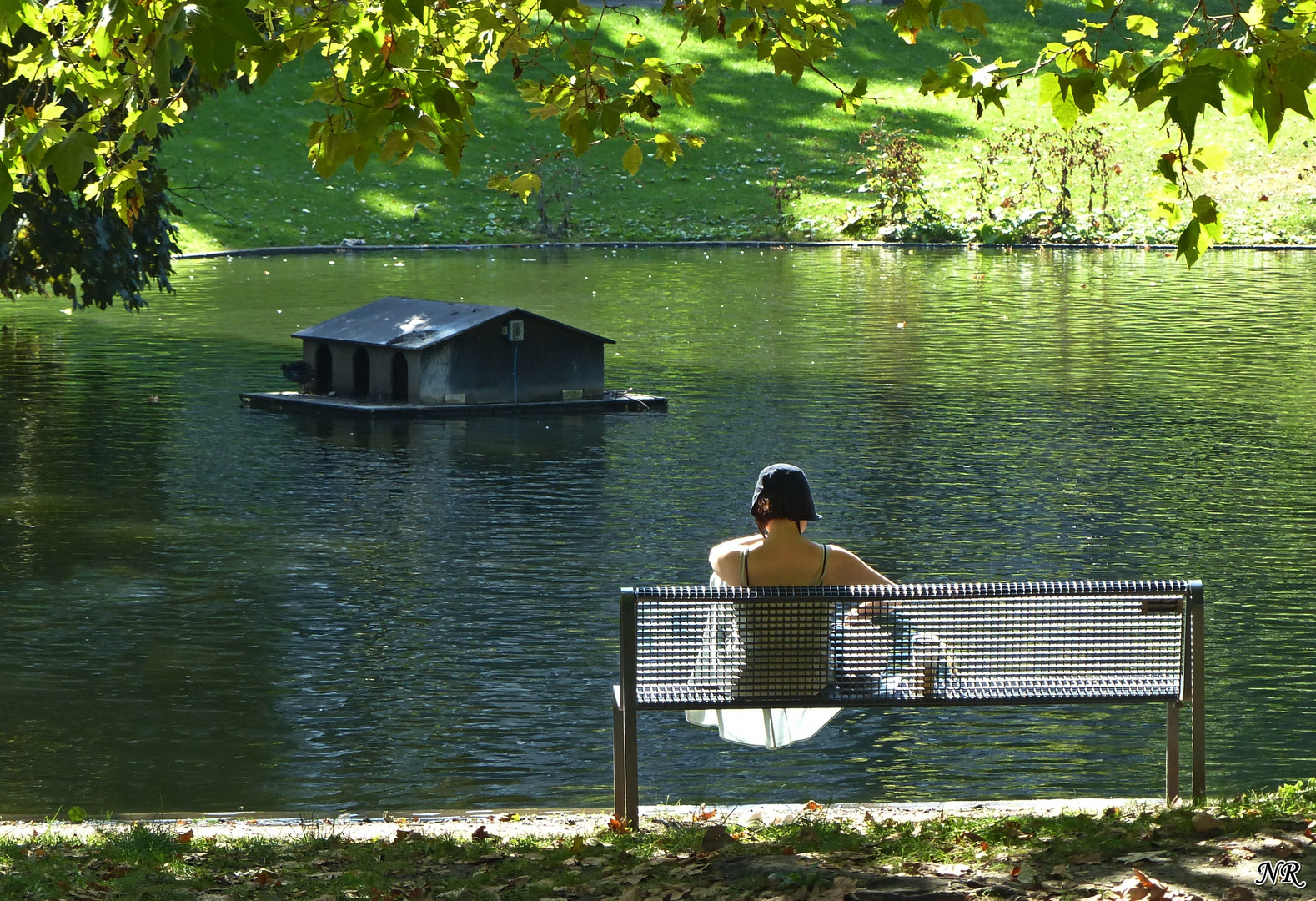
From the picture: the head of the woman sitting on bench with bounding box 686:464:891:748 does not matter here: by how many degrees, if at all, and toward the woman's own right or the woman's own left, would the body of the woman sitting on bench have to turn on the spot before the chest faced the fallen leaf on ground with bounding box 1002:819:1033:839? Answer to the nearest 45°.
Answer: approximately 135° to the woman's own right

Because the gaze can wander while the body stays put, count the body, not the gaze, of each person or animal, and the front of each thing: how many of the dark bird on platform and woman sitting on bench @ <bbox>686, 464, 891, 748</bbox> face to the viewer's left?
1

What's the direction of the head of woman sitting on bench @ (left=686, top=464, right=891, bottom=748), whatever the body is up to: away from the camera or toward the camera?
away from the camera

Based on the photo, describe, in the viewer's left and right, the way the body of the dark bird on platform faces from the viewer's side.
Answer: facing to the left of the viewer

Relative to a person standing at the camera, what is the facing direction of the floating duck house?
facing the viewer and to the left of the viewer

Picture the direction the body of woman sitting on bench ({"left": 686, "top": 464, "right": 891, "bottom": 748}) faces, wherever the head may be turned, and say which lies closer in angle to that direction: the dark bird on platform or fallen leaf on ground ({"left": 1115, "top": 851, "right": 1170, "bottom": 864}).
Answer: the dark bird on platform

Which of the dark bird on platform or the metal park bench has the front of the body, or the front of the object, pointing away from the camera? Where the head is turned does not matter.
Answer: the metal park bench

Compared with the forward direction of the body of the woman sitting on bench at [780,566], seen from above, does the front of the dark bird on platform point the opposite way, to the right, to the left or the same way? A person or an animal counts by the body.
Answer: to the left

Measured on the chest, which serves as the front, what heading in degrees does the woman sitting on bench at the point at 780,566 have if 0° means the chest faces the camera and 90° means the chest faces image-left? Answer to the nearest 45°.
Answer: approximately 180°

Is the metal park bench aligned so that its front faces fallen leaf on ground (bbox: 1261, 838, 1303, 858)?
no

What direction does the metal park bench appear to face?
away from the camera

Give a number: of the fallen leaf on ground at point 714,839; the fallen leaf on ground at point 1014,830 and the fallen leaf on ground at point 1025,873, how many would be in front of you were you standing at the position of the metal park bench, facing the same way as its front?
0

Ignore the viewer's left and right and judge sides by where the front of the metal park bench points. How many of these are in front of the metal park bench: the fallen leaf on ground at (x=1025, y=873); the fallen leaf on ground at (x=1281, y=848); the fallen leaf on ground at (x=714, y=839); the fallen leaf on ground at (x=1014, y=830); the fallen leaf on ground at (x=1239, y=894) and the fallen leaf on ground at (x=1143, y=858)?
0

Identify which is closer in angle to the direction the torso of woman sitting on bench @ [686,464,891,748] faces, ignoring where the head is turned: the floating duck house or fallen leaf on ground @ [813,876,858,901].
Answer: the floating duck house

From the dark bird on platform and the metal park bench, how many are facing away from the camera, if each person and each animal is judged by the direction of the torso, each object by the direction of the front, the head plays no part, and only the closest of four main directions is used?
1

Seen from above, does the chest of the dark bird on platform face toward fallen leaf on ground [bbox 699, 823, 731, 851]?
no

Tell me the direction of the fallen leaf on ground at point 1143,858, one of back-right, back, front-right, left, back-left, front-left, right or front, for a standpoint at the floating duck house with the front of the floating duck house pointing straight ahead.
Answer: front-left

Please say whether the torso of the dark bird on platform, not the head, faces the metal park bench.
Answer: no

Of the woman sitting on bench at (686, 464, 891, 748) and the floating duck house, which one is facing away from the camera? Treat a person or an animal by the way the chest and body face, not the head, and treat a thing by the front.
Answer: the woman sitting on bench

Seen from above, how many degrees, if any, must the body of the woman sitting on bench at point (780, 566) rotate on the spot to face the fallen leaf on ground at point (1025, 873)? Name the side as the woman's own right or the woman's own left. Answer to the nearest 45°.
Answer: approximately 135° to the woman's own right
